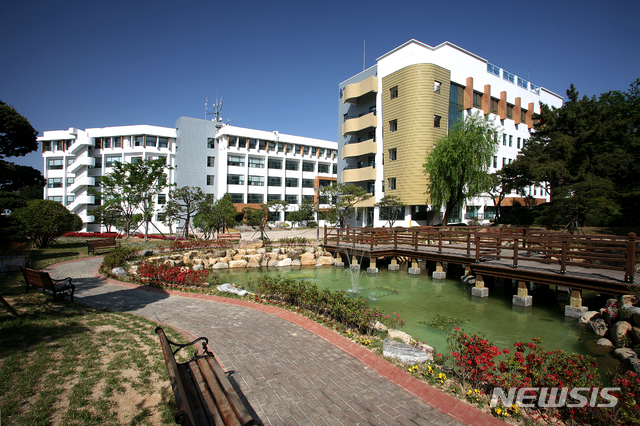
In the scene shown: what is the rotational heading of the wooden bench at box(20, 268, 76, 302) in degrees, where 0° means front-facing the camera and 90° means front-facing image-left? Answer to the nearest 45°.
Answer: approximately 225°

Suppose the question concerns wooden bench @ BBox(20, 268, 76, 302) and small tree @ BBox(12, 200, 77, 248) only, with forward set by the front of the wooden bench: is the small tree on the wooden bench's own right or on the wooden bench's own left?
on the wooden bench's own left

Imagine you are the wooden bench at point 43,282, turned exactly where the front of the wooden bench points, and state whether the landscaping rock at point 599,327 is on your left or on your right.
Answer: on your right

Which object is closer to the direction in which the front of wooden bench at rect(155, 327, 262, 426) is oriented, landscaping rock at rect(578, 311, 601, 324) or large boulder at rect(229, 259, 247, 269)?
the landscaping rock

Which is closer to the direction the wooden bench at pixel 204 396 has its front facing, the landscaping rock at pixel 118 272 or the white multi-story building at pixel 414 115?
the white multi-story building

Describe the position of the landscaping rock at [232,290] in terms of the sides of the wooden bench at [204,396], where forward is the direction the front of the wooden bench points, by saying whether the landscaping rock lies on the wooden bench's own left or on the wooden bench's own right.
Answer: on the wooden bench's own left

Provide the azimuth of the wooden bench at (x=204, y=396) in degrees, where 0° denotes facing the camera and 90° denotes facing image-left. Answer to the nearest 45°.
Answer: approximately 270°

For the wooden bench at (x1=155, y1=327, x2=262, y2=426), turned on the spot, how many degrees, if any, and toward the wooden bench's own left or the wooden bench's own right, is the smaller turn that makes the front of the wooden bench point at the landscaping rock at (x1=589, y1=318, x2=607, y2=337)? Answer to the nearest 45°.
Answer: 0° — it already faces it
